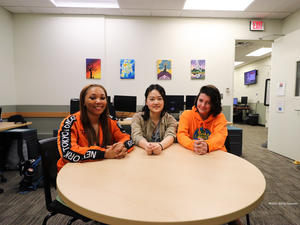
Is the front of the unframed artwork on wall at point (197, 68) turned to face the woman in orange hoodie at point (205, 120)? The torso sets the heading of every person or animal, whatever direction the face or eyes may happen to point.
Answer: yes

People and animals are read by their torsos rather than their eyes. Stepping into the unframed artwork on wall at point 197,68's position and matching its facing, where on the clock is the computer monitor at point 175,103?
The computer monitor is roughly at 1 o'clock from the unframed artwork on wall.

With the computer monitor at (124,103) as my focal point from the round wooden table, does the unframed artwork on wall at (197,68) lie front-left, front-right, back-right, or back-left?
front-right

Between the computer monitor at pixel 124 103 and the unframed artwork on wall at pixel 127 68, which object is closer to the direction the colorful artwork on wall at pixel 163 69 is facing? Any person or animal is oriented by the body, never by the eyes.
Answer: the computer monitor

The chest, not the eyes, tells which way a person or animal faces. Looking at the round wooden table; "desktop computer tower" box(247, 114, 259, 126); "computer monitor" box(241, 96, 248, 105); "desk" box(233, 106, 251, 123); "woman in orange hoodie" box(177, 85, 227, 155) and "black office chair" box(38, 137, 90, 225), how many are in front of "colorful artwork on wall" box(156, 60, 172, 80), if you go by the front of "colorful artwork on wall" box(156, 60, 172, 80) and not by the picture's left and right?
3

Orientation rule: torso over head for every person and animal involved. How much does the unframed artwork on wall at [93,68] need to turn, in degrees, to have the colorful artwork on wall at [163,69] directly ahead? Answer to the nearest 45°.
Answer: approximately 90° to its left

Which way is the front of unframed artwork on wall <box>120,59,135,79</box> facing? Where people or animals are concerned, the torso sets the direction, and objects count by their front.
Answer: toward the camera

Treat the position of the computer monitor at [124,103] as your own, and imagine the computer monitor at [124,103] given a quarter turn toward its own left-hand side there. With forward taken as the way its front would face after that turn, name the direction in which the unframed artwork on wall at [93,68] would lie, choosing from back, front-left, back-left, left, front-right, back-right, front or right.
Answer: back-left

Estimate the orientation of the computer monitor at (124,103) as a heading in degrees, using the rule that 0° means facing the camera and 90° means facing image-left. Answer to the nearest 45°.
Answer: approximately 0°

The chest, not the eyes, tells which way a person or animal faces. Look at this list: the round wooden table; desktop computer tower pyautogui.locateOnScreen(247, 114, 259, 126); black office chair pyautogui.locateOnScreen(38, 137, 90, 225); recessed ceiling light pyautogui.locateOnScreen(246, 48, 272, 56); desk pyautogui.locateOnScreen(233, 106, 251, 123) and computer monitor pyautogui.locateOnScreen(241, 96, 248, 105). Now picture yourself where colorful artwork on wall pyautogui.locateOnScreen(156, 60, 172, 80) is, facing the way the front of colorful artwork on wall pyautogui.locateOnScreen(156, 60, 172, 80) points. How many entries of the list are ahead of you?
2

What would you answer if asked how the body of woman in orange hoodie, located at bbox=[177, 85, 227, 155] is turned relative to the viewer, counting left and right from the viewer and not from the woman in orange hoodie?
facing the viewer

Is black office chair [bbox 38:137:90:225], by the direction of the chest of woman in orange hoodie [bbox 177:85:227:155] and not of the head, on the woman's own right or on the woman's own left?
on the woman's own right

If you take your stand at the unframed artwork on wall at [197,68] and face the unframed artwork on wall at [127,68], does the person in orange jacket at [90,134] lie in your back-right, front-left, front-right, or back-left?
front-left
